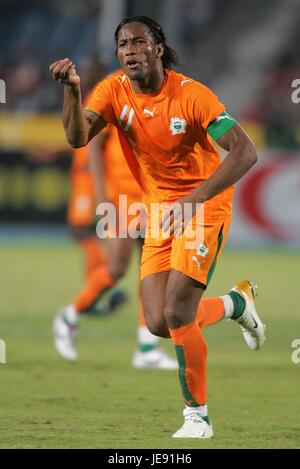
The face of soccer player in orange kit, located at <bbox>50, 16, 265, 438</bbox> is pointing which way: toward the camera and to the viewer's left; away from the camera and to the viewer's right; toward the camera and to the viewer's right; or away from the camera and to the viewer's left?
toward the camera and to the viewer's left

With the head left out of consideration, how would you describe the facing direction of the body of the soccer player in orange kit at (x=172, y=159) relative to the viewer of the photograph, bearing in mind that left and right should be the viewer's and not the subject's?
facing the viewer and to the left of the viewer

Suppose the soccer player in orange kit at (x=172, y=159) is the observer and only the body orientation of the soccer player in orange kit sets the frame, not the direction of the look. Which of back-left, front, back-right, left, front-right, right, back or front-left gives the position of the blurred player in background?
back-right
